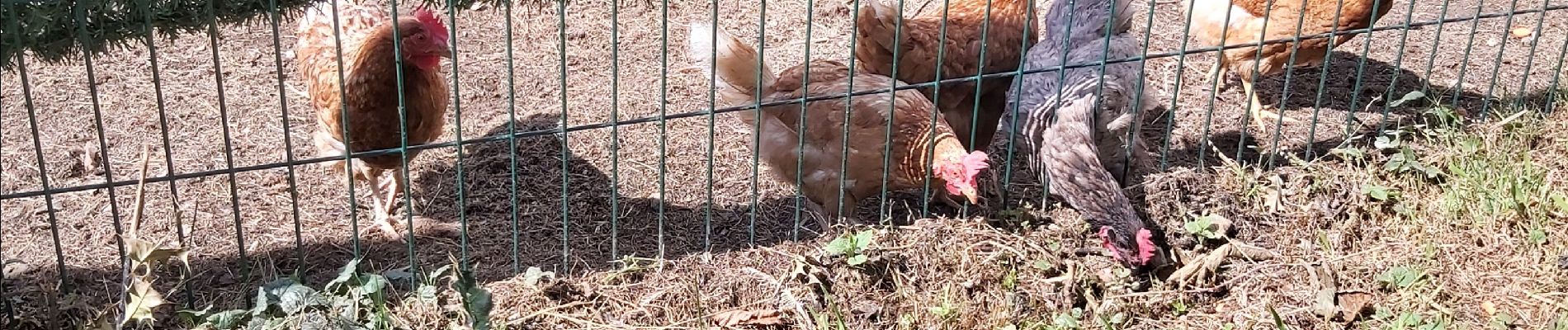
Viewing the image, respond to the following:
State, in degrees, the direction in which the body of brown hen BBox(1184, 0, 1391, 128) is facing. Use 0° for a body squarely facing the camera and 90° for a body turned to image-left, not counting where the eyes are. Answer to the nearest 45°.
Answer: approximately 270°

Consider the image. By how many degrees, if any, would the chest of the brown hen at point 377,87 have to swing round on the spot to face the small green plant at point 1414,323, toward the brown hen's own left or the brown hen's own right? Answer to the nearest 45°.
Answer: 0° — it already faces it

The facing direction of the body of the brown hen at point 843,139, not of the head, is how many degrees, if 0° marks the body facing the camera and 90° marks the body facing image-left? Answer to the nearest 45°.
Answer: approximately 270°

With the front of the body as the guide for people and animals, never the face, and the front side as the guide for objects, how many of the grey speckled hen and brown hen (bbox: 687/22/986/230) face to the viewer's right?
1

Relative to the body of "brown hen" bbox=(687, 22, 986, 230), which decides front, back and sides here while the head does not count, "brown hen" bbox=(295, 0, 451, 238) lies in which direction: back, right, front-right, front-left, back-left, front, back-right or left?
back

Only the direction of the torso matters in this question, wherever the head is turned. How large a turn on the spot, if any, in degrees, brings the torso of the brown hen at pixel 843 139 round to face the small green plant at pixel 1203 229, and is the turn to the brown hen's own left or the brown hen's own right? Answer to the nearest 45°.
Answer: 0° — it already faces it

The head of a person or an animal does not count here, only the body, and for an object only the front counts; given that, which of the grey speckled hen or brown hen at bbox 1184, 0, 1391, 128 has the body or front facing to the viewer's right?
the brown hen
